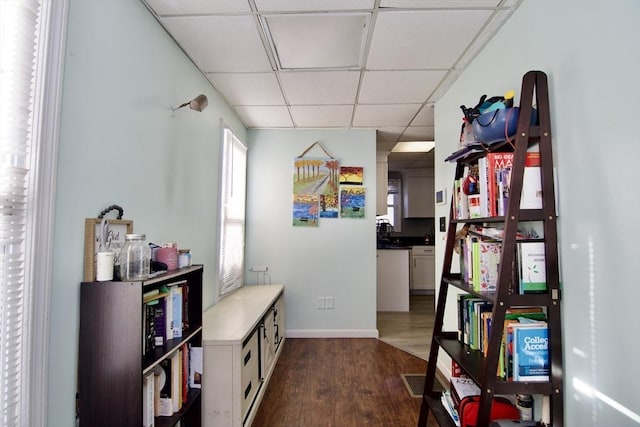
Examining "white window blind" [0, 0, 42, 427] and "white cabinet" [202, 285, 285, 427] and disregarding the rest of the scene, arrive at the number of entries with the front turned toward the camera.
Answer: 0

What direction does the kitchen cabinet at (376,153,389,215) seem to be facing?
to the viewer's right

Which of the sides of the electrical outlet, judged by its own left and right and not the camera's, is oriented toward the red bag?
front

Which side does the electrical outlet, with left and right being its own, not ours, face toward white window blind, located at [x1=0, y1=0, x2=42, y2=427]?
front

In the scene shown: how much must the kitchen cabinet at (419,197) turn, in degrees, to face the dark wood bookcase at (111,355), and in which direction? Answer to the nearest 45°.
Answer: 0° — it already faces it

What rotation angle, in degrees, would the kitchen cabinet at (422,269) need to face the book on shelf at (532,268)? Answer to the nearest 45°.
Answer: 0° — it already faces it
